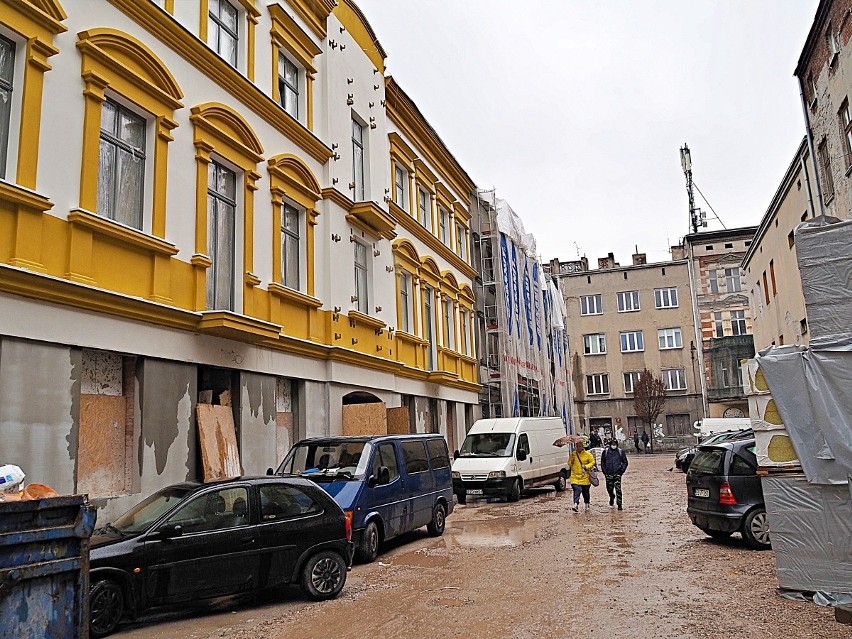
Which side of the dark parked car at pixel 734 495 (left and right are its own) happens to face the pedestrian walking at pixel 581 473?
left

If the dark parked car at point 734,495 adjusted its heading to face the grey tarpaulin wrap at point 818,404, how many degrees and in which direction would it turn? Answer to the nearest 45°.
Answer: approximately 135° to its right

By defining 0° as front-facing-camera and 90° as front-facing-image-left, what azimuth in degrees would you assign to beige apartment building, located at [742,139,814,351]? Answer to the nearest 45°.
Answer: approximately 45°

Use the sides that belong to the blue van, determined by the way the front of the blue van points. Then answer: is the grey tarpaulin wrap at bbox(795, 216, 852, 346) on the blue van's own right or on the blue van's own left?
on the blue van's own left

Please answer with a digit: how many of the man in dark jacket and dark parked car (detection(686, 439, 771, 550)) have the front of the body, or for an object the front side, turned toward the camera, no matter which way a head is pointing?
1

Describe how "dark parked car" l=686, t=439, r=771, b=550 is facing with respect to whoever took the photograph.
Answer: facing away from the viewer and to the right of the viewer

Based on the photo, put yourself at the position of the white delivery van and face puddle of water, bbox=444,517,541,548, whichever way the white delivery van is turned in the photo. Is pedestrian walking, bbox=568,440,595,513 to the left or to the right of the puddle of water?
left

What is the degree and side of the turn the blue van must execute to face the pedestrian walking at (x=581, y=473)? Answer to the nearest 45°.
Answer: approximately 180°

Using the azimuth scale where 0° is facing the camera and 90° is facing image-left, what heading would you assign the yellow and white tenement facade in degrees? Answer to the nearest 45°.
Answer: approximately 315°

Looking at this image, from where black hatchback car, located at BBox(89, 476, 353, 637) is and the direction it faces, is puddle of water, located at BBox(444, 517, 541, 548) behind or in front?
behind

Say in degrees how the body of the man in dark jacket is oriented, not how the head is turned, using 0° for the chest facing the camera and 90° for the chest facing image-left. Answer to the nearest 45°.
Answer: approximately 0°

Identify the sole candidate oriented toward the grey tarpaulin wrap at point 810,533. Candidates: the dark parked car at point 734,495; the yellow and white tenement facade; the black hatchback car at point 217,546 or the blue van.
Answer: the yellow and white tenement facade

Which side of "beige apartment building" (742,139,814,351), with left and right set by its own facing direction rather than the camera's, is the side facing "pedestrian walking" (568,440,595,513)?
front

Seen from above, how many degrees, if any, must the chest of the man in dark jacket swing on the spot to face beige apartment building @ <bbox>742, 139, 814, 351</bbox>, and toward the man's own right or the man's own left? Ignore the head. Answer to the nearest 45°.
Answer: approximately 135° to the man's own left

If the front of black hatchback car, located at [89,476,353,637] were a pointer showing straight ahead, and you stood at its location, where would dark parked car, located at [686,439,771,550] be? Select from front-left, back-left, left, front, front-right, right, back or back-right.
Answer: back-left

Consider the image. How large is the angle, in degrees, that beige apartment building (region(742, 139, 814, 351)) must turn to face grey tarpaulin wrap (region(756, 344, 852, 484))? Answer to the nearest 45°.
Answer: approximately 45° to its left

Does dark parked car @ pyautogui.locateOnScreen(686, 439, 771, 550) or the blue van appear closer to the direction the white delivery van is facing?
the blue van
